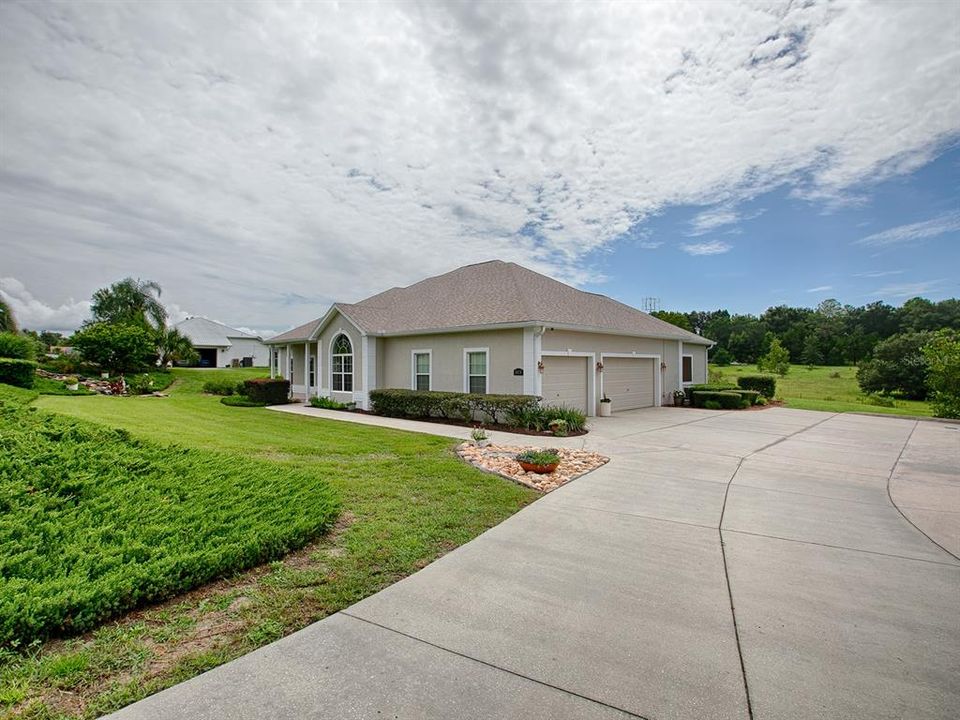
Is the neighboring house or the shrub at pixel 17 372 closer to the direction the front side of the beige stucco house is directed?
the shrub

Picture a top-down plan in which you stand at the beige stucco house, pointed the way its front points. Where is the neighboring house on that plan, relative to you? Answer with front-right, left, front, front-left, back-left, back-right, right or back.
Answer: right

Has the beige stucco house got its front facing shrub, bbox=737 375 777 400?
no

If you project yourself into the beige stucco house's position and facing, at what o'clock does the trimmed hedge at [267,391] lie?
The trimmed hedge is roughly at 2 o'clock from the beige stucco house.

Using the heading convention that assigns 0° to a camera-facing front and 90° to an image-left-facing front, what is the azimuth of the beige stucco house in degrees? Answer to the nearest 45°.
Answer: approximately 45°

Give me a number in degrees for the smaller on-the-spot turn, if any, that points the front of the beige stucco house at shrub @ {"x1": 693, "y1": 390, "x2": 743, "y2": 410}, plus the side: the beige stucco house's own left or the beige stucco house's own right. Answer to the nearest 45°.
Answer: approximately 135° to the beige stucco house's own left

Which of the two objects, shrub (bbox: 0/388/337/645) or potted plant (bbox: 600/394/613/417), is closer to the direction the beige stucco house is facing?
the shrub

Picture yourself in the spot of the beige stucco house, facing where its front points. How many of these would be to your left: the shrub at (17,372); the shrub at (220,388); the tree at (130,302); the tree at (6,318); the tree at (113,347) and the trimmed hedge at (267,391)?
0

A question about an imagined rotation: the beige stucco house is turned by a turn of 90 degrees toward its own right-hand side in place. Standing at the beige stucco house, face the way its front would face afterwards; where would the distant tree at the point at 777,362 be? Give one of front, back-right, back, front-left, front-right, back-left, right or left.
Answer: right

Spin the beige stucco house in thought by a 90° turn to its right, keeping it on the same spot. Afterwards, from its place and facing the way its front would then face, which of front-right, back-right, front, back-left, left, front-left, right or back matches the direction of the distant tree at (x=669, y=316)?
right

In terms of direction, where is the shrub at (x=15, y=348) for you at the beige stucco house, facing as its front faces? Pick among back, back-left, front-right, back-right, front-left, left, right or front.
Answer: front-right

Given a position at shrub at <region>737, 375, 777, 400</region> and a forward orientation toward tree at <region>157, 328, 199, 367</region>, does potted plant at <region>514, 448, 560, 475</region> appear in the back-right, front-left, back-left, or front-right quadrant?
front-left

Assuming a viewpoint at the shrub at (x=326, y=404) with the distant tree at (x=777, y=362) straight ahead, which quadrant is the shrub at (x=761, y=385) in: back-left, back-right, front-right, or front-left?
front-right

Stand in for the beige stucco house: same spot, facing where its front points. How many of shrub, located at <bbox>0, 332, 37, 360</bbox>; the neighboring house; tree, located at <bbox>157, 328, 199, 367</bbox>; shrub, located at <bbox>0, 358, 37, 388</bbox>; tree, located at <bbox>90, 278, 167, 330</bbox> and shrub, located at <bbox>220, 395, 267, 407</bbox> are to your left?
0

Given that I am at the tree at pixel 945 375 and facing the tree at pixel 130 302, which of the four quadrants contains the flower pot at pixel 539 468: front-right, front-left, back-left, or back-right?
front-left

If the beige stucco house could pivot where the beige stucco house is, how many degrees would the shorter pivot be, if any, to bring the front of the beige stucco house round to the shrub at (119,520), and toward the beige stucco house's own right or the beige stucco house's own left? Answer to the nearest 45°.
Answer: approximately 45° to the beige stucco house's own left

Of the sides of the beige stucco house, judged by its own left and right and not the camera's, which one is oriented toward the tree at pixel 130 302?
right

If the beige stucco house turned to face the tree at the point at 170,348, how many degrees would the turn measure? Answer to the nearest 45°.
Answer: approximately 90° to its right
